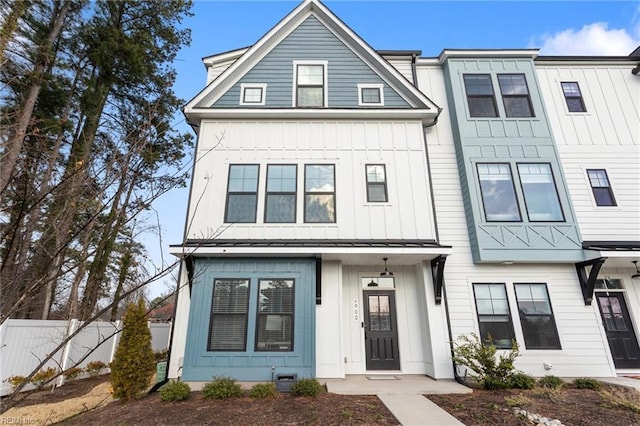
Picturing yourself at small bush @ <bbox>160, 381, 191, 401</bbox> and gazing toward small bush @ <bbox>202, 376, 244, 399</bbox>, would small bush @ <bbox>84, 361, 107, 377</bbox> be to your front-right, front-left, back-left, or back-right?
back-left

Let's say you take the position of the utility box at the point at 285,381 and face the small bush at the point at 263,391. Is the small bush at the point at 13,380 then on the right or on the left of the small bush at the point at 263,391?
right

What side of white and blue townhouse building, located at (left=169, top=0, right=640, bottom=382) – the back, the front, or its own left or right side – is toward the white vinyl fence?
right

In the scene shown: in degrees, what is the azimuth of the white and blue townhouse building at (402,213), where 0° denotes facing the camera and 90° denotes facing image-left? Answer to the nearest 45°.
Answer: approximately 0°

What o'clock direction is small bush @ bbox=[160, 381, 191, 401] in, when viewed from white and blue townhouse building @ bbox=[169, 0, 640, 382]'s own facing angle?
The small bush is roughly at 2 o'clock from the white and blue townhouse building.

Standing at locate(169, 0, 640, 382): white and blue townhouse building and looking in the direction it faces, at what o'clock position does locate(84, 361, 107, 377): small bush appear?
The small bush is roughly at 3 o'clock from the white and blue townhouse building.
